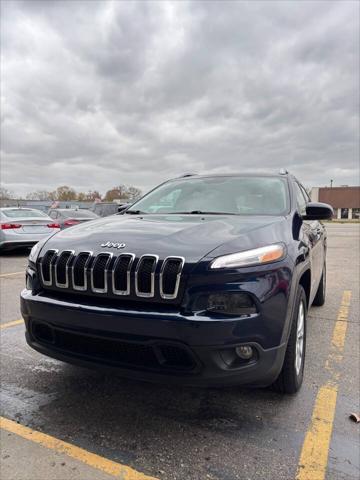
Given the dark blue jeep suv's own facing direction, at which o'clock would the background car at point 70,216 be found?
The background car is roughly at 4 o'clock from the dark blue jeep suv.

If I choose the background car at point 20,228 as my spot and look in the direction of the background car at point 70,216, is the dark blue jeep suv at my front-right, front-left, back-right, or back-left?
back-right

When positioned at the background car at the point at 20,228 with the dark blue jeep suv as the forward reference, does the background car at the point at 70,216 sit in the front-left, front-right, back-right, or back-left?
back-left

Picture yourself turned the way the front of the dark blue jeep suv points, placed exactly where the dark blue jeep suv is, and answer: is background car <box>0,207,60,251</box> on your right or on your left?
on your right

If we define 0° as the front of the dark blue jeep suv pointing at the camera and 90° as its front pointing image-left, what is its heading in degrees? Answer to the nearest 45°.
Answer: approximately 45°
